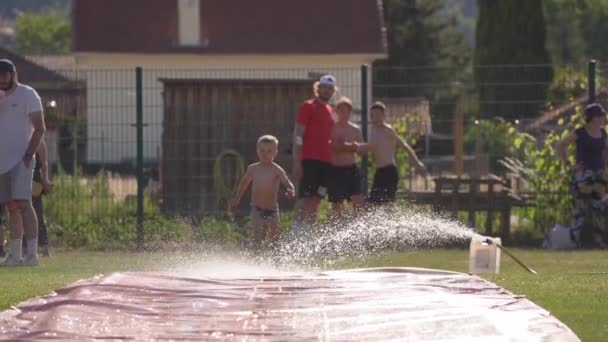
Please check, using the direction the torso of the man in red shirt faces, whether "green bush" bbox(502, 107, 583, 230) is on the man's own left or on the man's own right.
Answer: on the man's own left

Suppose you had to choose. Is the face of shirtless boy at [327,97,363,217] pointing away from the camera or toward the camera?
toward the camera

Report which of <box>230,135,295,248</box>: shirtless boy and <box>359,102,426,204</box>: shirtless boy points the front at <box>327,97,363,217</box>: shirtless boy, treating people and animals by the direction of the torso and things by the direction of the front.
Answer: <box>359,102,426,204</box>: shirtless boy

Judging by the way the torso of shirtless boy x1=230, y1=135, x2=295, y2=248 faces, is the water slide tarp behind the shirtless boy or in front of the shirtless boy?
in front

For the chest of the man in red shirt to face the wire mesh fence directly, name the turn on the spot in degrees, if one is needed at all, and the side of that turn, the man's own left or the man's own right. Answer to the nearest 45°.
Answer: approximately 180°

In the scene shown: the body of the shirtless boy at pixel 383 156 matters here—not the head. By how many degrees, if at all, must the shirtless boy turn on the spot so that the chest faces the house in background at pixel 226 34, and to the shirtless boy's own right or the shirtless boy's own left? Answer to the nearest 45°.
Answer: approximately 135° to the shirtless boy's own right

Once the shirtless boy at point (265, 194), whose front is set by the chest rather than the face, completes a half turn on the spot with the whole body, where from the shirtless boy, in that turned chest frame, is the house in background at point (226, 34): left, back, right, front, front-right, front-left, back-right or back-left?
front

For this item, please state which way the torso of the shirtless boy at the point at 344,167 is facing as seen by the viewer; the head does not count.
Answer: toward the camera

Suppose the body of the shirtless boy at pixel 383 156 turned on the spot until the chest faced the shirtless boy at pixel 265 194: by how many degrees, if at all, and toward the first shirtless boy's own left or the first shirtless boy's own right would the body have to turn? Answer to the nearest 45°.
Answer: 0° — they already face them

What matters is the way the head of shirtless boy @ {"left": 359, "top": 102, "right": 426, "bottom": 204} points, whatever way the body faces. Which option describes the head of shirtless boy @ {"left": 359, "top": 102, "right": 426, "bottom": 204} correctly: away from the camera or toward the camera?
toward the camera

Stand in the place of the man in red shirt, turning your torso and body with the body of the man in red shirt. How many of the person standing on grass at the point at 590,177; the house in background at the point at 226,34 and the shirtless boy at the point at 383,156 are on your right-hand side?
0

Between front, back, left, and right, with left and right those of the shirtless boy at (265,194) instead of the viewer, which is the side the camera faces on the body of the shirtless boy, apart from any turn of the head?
front

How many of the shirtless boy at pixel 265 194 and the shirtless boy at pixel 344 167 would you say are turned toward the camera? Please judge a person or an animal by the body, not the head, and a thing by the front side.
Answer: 2

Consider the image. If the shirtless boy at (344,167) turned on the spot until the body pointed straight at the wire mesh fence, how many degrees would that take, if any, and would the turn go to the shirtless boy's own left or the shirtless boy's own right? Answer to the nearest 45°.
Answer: approximately 135° to the shirtless boy's own right
